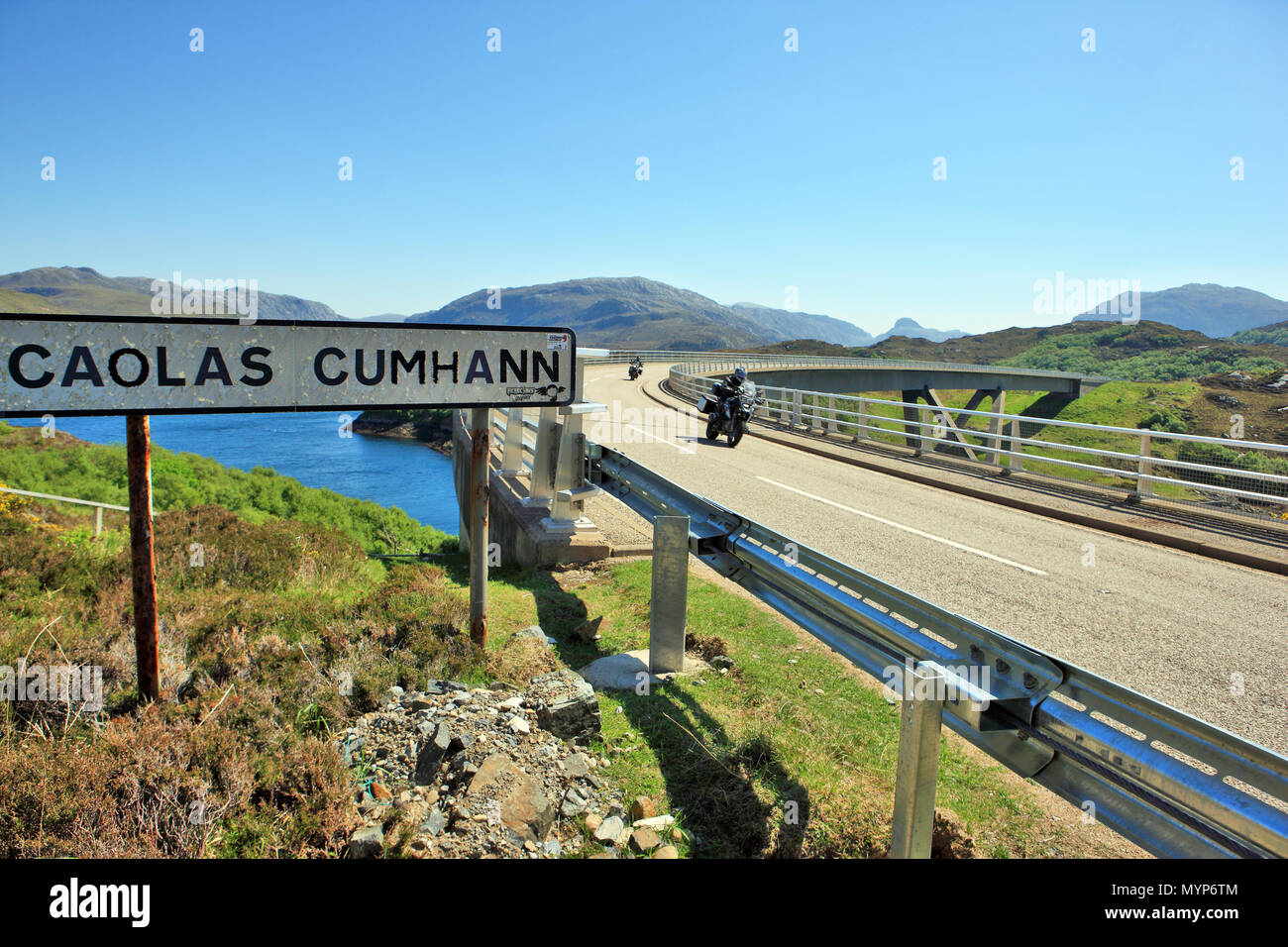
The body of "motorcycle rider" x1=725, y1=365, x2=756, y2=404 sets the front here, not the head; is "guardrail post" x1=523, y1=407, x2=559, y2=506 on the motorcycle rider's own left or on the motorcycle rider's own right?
on the motorcycle rider's own right

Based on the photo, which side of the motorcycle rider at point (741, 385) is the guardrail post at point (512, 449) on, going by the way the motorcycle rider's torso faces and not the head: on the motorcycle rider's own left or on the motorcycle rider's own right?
on the motorcycle rider's own right

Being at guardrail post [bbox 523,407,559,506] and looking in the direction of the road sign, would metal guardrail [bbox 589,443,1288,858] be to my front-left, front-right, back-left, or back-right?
front-left

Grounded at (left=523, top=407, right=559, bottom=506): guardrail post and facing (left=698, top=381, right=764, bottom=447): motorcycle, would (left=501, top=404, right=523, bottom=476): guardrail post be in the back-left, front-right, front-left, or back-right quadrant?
front-left

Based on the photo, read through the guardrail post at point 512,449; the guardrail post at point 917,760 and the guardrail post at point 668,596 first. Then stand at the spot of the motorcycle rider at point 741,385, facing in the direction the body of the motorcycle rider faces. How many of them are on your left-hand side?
0

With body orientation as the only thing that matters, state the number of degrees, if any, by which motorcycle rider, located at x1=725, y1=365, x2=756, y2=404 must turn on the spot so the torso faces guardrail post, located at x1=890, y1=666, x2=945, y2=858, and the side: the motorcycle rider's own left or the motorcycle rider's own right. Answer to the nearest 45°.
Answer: approximately 45° to the motorcycle rider's own right

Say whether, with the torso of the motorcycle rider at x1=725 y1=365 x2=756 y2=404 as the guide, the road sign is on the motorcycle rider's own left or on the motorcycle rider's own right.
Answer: on the motorcycle rider's own right

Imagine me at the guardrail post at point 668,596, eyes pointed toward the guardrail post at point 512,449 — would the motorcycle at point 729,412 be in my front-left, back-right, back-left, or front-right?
front-right

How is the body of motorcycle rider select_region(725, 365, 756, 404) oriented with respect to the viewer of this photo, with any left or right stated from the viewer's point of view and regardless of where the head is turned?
facing the viewer and to the right of the viewer

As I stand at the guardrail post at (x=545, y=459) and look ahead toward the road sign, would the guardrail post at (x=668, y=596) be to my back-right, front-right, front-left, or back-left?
front-left

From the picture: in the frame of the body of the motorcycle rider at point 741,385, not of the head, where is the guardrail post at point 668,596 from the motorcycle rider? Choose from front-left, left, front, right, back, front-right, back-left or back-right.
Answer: front-right
